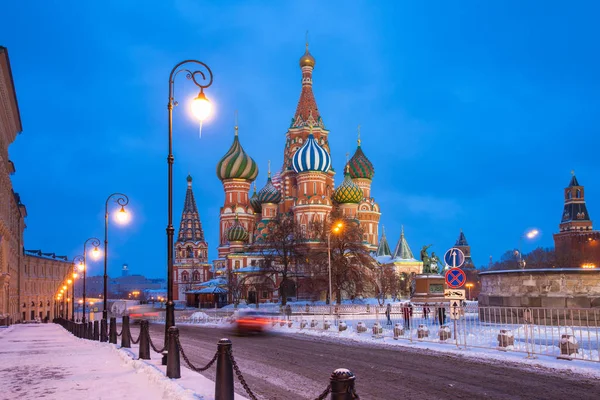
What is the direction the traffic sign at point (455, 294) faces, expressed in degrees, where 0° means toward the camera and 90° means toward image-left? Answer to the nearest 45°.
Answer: approximately 0°

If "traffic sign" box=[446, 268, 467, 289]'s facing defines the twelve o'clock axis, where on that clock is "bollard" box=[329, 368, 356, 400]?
The bollard is roughly at 12 o'clock from the traffic sign.

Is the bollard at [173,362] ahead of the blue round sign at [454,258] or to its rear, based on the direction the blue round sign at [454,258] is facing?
ahead

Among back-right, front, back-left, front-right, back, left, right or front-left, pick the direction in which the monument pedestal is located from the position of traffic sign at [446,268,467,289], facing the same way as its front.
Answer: back

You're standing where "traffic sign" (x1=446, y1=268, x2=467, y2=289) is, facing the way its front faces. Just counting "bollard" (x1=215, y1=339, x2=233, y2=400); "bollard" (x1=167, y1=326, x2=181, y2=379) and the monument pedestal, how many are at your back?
1

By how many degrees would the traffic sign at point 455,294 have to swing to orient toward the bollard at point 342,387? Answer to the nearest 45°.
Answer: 0° — it already faces it

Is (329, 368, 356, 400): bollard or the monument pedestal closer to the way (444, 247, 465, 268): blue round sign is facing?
the bollard

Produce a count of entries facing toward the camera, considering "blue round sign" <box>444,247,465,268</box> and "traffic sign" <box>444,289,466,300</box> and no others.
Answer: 2

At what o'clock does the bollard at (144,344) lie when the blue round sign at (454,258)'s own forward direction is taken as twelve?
The bollard is roughly at 2 o'clock from the blue round sign.

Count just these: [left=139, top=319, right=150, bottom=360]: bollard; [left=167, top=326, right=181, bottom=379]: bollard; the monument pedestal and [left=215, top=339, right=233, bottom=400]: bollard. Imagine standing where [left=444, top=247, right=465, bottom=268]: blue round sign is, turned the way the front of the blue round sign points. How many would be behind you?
1

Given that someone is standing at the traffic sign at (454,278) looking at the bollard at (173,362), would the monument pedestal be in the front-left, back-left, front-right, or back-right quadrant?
back-right
